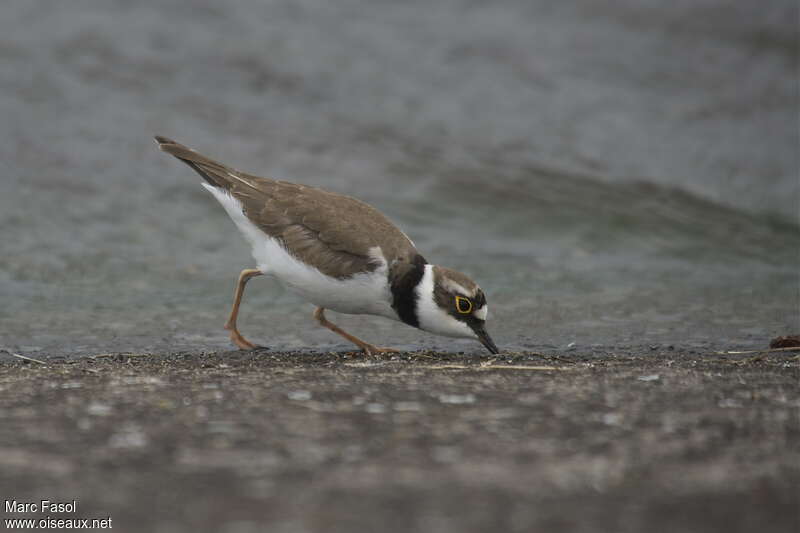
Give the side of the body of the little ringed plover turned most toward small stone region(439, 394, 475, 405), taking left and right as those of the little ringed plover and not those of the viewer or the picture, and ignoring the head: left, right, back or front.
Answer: right

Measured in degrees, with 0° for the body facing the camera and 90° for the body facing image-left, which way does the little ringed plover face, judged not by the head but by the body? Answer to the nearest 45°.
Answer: approximately 270°
